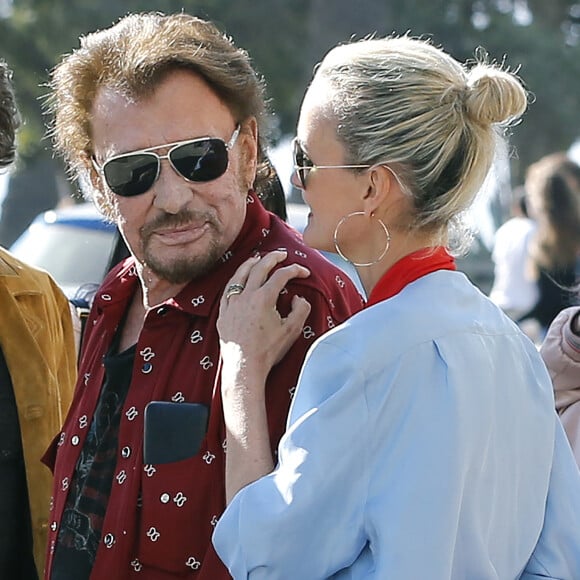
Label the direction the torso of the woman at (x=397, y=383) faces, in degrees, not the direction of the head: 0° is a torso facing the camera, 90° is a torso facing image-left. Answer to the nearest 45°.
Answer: approximately 135°

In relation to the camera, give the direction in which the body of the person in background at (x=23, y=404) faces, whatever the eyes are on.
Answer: toward the camera

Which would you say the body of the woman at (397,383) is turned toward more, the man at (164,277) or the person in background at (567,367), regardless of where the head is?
the man

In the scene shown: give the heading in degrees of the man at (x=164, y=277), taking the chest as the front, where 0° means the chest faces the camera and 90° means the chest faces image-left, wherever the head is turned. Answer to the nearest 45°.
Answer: approximately 45°

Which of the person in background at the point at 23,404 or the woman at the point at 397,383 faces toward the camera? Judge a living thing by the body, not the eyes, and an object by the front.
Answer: the person in background

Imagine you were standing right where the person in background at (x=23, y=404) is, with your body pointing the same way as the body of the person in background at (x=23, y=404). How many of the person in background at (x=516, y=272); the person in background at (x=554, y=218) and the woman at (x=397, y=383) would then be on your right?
0

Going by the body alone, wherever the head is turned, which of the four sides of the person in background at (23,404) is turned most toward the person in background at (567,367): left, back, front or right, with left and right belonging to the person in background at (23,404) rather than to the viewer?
left

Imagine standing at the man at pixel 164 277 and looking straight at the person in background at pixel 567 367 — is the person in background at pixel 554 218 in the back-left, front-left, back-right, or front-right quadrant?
front-left

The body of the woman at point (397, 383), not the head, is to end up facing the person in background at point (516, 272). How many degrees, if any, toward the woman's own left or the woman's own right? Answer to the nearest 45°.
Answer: approximately 45° to the woman's own right

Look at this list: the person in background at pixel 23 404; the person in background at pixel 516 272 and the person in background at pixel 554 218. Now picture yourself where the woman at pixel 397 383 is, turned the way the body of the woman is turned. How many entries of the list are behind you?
0

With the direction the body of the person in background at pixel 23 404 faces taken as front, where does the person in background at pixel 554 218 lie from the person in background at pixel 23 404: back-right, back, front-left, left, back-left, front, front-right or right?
back-left

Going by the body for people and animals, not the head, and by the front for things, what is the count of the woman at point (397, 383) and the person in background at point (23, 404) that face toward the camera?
1

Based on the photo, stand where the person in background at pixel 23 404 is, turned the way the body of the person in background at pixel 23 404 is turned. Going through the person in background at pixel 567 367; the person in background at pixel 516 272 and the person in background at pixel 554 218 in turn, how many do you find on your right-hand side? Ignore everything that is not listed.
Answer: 0

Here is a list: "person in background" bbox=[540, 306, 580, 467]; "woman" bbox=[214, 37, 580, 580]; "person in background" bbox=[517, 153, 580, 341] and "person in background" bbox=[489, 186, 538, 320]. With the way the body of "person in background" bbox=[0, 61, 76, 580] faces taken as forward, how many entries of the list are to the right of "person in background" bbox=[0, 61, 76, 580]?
0

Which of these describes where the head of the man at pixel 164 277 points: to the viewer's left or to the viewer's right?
to the viewer's right

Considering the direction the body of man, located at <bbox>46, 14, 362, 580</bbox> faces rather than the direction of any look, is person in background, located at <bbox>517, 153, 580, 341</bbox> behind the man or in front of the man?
behind
